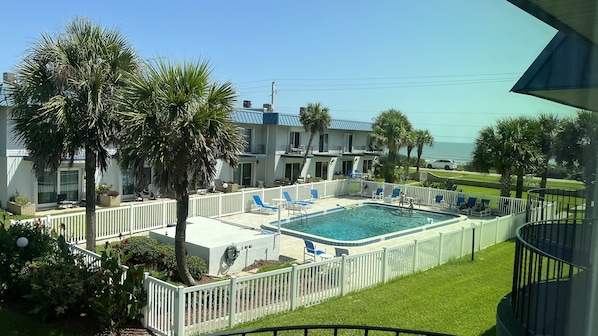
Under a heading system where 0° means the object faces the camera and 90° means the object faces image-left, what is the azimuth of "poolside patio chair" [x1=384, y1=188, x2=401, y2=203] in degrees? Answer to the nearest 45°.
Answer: approximately 45°

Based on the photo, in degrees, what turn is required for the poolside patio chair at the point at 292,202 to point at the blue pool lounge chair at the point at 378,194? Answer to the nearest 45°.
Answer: approximately 90° to its left

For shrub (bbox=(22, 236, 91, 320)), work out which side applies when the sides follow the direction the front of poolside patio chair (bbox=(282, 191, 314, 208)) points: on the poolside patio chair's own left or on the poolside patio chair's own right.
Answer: on the poolside patio chair's own right

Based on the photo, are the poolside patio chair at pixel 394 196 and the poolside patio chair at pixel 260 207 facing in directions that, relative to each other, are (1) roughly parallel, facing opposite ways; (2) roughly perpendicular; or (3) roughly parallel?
roughly perpendicular

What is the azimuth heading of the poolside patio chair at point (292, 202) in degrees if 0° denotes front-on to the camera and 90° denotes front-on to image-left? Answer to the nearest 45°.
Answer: approximately 315°

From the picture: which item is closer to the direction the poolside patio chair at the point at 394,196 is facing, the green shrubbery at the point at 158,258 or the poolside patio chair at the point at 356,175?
the green shrubbery
